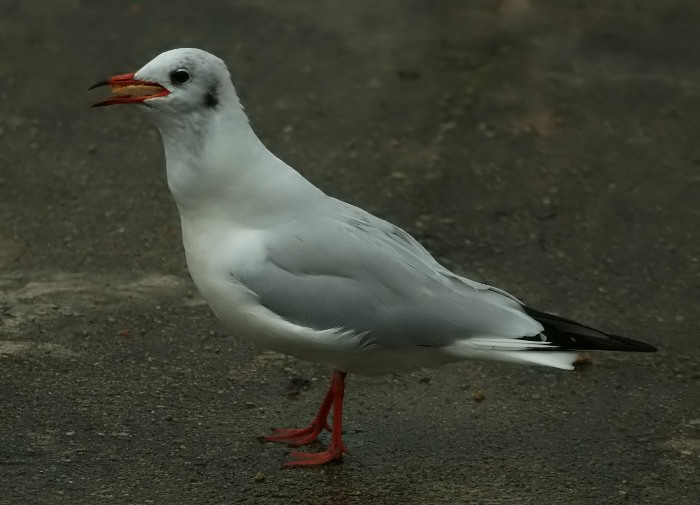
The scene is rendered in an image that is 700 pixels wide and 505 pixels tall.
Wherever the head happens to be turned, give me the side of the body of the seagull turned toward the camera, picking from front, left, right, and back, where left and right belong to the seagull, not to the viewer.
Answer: left
